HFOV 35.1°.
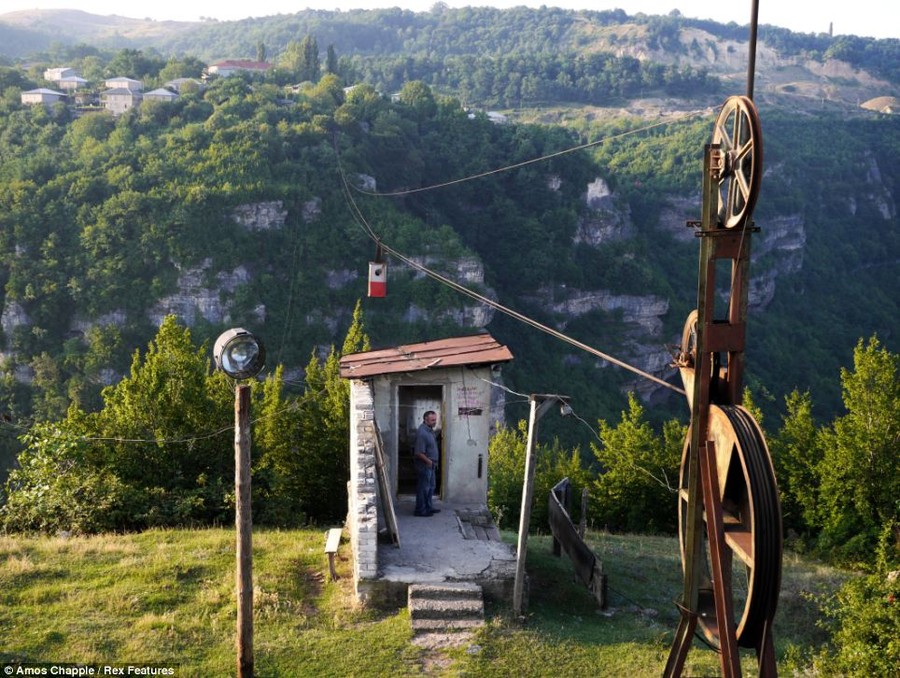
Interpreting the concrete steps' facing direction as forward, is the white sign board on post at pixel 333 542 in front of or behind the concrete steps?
behind

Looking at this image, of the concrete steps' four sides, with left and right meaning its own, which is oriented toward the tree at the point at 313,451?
back

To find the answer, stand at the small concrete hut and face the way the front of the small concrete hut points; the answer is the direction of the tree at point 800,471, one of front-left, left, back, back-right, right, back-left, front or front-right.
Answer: back-left

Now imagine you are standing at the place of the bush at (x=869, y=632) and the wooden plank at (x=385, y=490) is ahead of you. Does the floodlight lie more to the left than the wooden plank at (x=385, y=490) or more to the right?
left

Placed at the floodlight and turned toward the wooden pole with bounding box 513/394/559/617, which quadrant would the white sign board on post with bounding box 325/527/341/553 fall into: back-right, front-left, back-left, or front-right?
front-left

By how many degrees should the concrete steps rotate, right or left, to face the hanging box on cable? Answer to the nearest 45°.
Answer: approximately 180°

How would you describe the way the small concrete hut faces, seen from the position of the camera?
facing the viewer

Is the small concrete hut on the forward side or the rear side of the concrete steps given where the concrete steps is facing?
on the rear side

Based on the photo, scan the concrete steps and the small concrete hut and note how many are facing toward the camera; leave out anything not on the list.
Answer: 2

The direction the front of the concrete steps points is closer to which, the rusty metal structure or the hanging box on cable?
the rusty metal structure

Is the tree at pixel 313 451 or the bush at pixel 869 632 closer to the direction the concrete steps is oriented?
the bush

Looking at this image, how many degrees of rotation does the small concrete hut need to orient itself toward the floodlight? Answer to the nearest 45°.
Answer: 0° — it already faces it

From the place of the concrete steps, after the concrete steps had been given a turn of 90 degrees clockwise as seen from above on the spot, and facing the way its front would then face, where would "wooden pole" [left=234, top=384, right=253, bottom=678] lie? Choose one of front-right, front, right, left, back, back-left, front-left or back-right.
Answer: front-left
